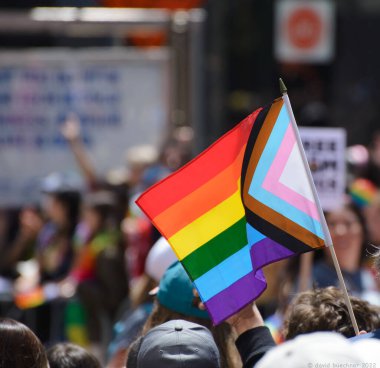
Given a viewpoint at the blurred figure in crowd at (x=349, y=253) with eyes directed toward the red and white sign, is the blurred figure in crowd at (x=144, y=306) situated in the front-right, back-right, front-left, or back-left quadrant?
back-left

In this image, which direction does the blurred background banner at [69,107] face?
toward the camera

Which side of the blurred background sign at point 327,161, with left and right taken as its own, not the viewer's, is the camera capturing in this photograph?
front

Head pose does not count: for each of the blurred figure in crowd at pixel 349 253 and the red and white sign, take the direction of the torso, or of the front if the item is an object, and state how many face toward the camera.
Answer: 2

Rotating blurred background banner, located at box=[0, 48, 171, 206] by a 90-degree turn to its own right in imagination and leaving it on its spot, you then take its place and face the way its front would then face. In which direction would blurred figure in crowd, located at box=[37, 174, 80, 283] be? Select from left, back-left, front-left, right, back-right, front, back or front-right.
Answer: left

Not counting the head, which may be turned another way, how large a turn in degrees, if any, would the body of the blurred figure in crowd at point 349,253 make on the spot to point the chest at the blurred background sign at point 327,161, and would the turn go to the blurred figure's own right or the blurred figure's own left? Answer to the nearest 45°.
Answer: approximately 180°

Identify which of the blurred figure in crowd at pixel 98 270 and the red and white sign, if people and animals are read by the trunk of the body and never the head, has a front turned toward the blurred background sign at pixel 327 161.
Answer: the red and white sign

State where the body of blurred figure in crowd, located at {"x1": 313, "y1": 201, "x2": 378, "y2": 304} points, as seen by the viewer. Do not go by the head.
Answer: toward the camera
